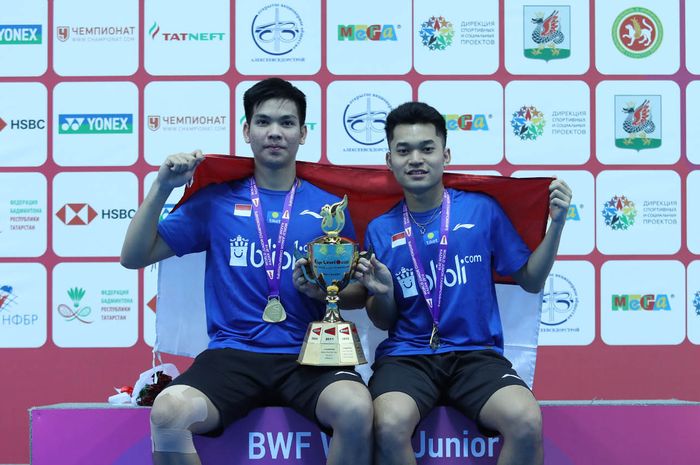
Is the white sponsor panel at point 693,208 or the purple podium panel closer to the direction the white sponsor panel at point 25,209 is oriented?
the purple podium panel

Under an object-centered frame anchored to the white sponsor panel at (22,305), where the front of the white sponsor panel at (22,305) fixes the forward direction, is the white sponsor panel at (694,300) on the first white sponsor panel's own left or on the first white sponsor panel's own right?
on the first white sponsor panel's own left

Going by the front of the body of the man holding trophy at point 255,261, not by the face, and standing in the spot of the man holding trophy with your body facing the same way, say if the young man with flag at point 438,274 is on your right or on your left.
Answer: on your left

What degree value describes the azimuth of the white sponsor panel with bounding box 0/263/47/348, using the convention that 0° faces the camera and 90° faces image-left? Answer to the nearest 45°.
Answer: approximately 0°

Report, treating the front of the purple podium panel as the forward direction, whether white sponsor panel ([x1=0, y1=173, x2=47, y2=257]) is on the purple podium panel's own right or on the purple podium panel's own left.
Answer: on the purple podium panel's own right

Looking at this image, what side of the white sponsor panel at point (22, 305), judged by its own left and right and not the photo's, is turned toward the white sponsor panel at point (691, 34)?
left
